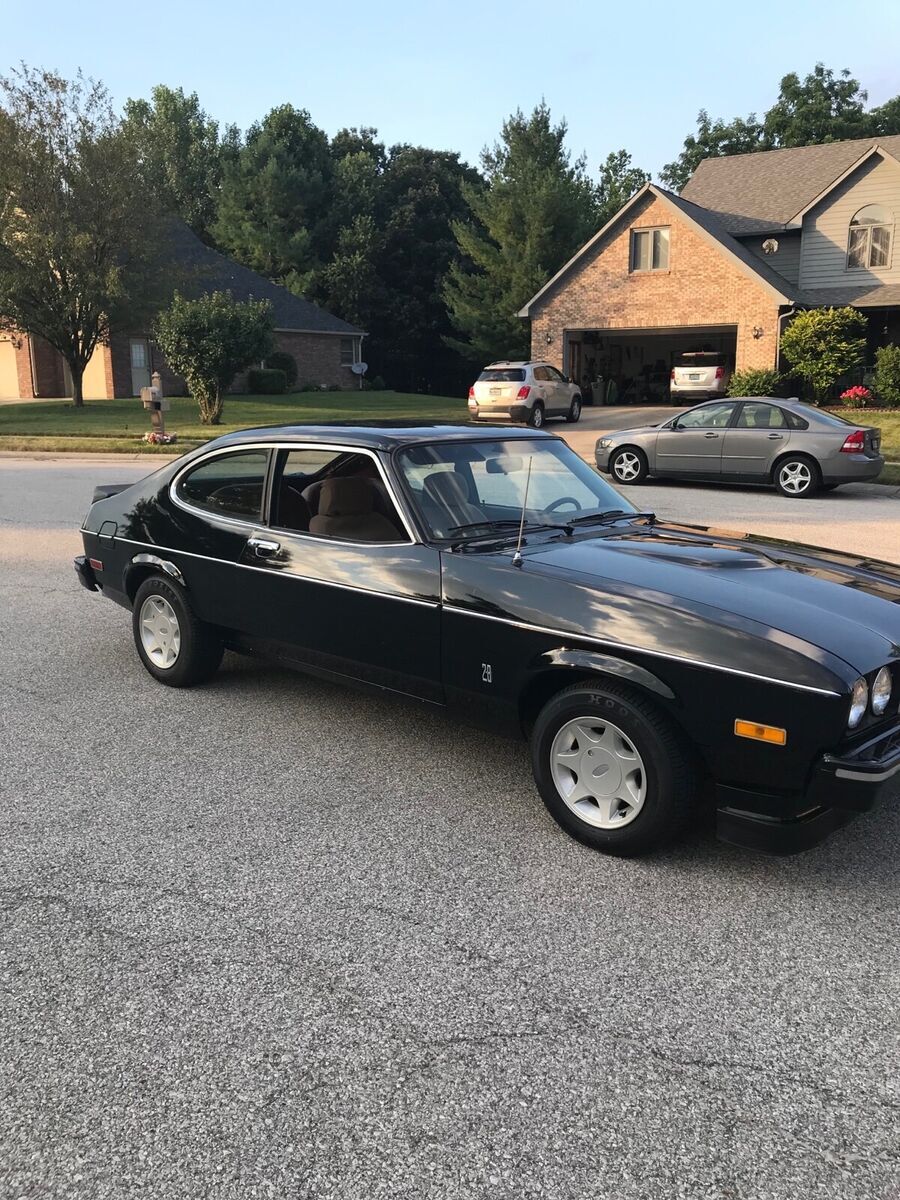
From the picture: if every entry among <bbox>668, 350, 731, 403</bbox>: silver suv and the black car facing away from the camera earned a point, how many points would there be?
1

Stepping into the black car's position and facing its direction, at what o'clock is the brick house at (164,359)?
The brick house is roughly at 7 o'clock from the black car.

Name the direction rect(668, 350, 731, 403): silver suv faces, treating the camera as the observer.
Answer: facing away from the viewer

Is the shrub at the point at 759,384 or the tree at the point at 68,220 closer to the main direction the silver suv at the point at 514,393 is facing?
the shrub

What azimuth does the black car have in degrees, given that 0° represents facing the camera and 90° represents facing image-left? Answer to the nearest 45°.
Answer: approximately 315°

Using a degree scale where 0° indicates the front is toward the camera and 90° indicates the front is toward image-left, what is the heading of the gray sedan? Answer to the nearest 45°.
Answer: approximately 90°
